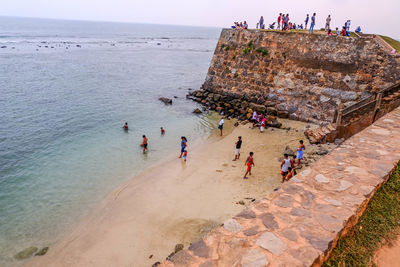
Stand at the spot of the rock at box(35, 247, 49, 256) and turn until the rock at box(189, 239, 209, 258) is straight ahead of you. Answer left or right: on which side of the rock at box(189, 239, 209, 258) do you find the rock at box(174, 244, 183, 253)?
left

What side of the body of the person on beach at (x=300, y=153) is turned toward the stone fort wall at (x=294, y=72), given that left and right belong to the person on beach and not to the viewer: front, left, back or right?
right

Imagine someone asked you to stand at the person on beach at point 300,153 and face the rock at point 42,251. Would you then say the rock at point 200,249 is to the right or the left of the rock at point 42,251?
left

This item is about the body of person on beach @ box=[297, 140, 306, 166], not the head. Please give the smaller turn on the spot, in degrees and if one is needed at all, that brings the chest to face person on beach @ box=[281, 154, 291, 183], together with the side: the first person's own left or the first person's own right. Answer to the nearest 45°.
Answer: approximately 90° to the first person's own left

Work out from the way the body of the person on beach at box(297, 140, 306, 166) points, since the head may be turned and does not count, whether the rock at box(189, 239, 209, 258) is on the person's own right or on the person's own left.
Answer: on the person's own left

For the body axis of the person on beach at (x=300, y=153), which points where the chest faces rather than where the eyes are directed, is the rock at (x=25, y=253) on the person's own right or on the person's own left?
on the person's own left

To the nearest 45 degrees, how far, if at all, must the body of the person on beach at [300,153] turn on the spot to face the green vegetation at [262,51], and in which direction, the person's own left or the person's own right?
approximately 90° to the person's own right

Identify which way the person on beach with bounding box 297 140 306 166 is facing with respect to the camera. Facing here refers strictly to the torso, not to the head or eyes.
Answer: to the viewer's left

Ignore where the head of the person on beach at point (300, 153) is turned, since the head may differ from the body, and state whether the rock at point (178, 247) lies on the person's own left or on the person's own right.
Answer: on the person's own left
